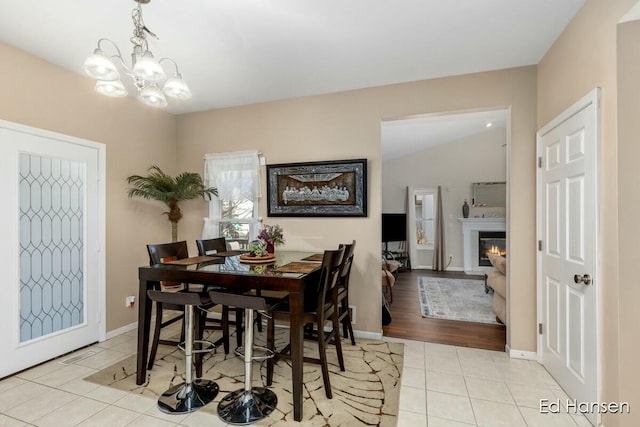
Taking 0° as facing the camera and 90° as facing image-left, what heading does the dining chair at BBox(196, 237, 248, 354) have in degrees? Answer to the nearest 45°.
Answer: approximately 315°

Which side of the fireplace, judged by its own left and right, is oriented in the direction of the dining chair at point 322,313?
front

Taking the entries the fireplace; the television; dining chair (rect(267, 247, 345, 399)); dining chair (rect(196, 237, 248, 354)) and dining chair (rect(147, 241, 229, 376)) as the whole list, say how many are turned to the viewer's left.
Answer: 1

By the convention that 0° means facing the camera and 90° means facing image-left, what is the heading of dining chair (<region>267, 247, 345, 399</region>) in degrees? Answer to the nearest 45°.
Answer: approximately 90°

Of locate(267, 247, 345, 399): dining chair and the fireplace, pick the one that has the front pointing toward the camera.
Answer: the fireplace

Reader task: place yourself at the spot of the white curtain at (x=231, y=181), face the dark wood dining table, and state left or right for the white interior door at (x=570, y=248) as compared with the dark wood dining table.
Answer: left

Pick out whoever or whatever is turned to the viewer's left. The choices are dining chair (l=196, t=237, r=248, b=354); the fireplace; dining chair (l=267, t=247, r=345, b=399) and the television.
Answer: dining chair (l=267, t=247, r=345, b=399)

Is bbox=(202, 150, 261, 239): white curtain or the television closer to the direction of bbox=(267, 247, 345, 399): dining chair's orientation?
the white curtain

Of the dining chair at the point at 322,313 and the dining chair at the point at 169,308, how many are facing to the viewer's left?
1

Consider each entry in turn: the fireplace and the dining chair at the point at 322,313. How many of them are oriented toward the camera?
1

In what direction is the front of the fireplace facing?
toward the camera

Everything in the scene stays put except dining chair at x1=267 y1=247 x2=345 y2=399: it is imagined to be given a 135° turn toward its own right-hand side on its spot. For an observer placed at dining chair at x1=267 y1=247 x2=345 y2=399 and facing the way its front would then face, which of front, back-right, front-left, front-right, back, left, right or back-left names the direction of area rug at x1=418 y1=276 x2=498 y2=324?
front

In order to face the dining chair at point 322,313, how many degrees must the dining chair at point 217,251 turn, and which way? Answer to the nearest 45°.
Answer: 0° — it already faces it

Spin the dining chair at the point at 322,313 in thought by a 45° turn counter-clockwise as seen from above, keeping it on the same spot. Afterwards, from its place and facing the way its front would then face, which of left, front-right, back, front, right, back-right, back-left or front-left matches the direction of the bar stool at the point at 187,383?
front-right

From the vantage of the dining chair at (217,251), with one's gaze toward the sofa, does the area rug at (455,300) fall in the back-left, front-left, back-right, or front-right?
front-left

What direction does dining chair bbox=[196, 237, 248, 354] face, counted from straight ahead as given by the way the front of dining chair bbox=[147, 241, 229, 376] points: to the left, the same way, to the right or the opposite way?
the same way

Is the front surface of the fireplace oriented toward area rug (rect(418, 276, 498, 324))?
yes

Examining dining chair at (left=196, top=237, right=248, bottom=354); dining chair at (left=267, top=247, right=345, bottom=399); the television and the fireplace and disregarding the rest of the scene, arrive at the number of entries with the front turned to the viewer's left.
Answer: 1

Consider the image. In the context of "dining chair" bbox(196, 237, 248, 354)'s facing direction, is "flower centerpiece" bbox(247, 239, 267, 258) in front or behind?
in front

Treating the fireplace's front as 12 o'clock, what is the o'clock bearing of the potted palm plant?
The potted palm plant is roughly at 1 o'clock from the fireplace.
